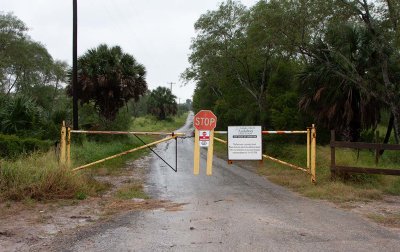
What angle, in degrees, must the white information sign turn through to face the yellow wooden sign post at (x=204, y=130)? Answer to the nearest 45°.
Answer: approximately 45° to its right

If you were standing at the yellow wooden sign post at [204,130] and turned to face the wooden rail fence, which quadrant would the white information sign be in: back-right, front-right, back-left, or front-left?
front-left

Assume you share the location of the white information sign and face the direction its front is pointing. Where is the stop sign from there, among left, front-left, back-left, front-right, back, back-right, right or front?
front-right

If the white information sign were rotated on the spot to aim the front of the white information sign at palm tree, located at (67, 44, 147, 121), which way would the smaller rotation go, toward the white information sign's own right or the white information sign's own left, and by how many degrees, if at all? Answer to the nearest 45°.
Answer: approximately 135° to the white information sign's own right

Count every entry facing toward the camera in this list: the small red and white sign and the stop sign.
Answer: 2

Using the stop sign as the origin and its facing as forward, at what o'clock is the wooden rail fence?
The wooden rail fence is roughly at 9 o'clock from the stop sign.

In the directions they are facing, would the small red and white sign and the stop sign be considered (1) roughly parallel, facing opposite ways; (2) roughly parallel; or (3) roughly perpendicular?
roughly parallel

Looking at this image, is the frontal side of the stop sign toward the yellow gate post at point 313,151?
no

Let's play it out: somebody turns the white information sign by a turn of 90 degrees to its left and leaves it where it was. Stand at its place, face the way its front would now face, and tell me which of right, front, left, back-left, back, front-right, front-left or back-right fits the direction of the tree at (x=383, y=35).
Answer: front-left

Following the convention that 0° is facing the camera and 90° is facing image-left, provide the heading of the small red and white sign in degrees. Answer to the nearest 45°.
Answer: approximately 0°

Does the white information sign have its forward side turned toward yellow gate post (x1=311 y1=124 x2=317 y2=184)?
no

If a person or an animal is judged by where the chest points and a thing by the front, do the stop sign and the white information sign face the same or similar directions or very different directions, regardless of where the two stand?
same or similar directions

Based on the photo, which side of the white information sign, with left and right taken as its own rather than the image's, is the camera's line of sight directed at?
front

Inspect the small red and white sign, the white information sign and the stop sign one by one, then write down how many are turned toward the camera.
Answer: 3

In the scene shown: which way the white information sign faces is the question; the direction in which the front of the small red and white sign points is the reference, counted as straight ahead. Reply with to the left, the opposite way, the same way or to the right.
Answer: the same way

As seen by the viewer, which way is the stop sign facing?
toward the camera
